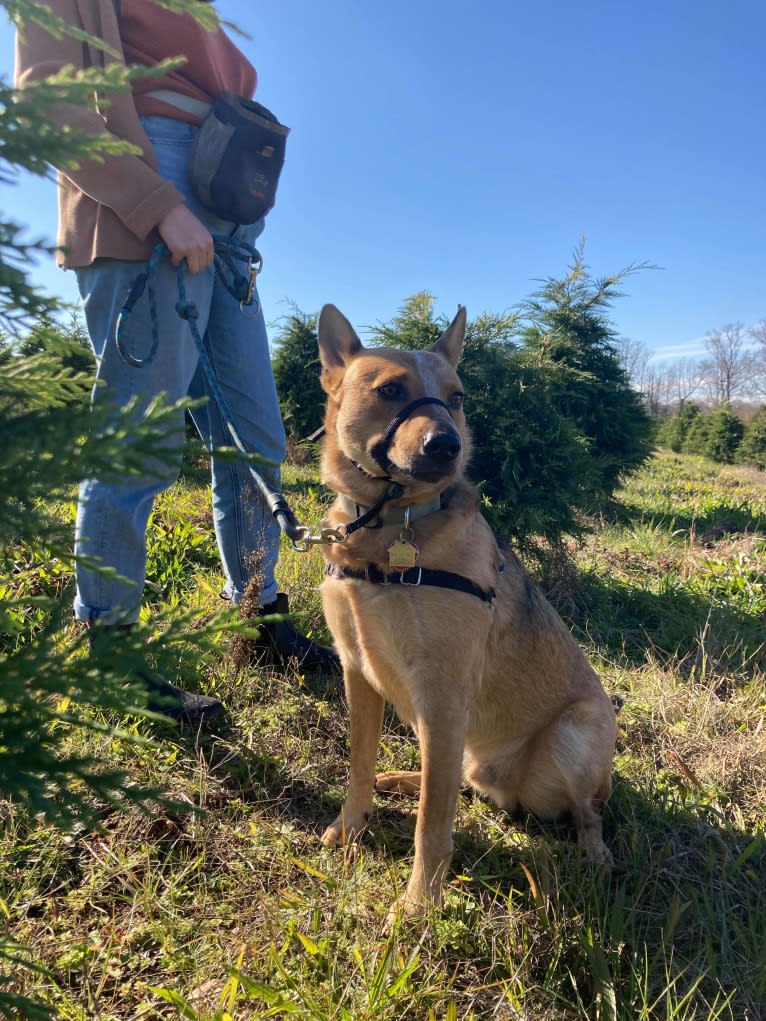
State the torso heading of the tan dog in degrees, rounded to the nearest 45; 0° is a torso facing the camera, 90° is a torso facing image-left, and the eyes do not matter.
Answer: approximately 45°

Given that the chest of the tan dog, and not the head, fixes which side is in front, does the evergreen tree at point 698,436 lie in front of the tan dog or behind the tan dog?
behind

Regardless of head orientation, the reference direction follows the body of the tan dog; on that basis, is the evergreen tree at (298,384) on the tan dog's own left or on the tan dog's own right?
on the tan dog's own right

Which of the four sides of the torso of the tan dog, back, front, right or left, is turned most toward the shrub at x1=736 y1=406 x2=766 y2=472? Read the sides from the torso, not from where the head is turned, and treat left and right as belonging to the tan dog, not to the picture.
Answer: back

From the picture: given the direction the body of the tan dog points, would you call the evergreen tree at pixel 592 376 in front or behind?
behind

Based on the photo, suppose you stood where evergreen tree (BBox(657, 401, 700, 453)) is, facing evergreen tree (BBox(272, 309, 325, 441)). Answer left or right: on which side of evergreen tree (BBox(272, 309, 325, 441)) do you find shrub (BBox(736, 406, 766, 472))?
left
